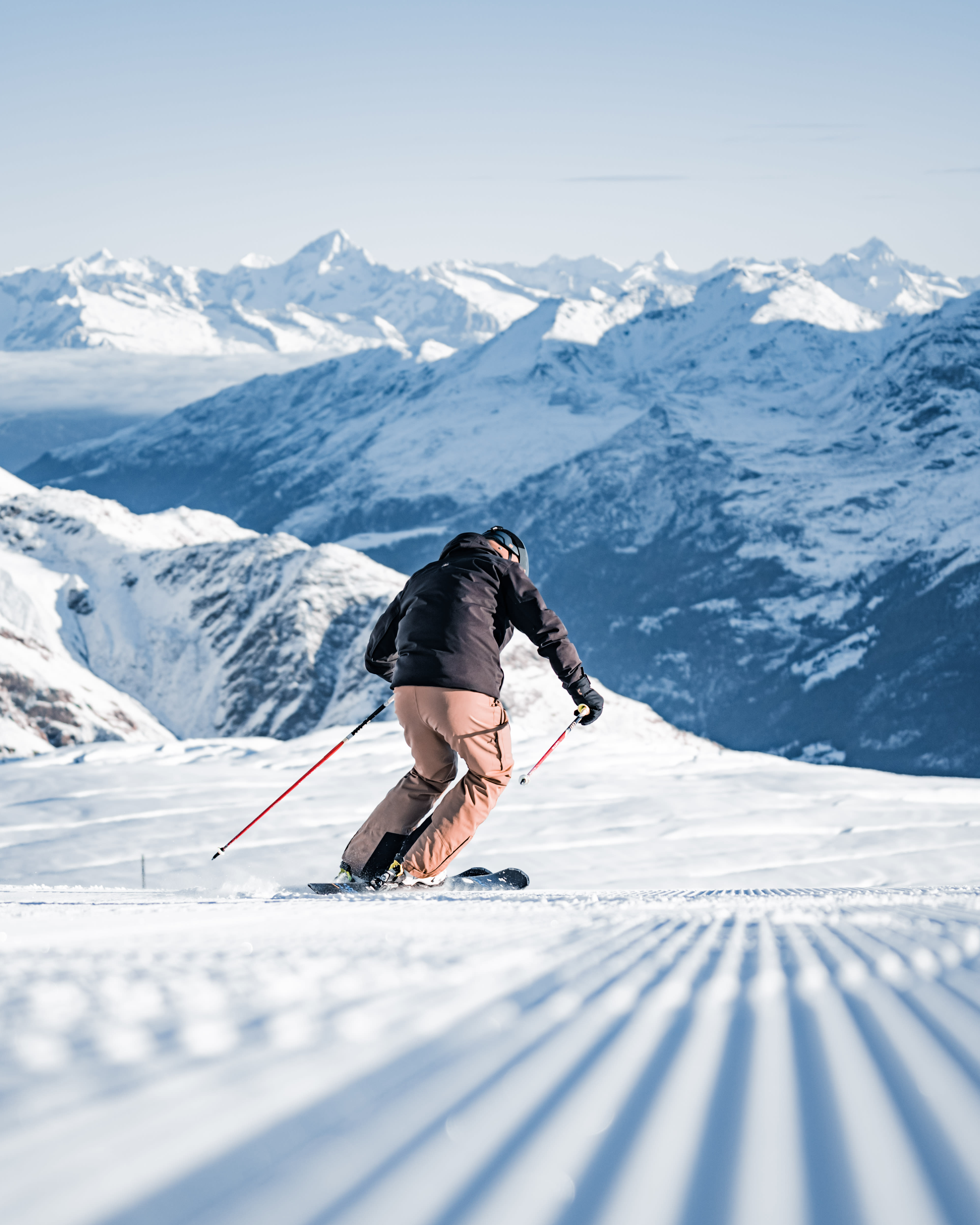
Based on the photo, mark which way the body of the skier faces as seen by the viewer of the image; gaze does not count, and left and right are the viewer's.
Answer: facing away from the viewer and to the right of the viewer
